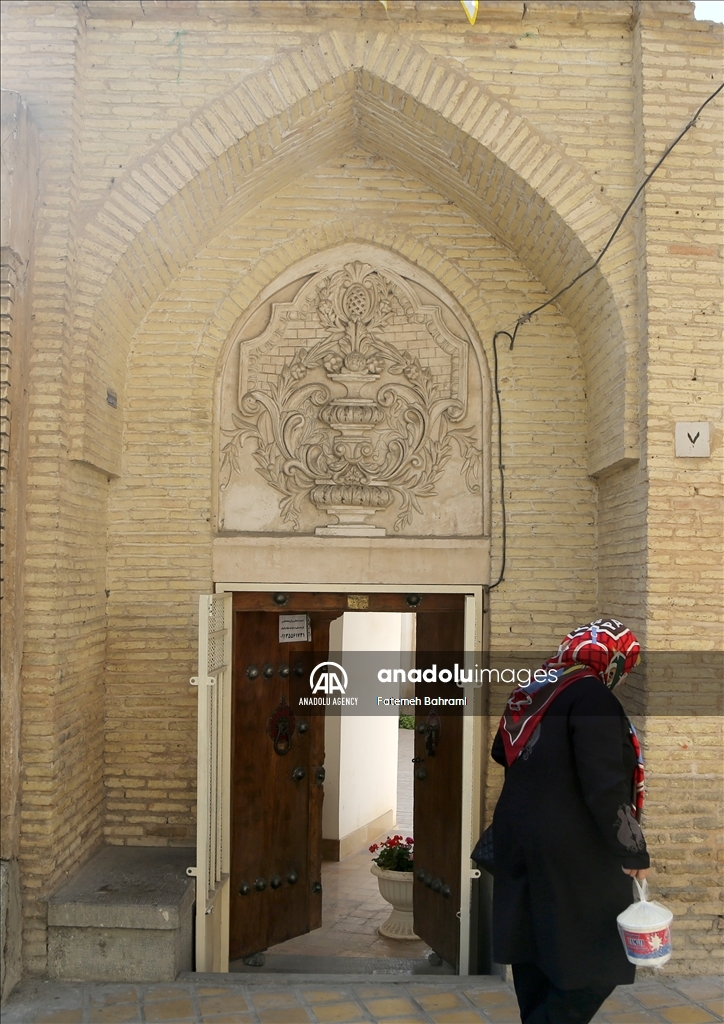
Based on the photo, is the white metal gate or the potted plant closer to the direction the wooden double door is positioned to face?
the white metal gate

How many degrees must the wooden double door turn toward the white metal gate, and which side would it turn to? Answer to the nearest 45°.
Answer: approximately 45° to its right

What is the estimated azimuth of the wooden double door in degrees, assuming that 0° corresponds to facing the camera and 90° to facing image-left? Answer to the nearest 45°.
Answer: approximately 0°

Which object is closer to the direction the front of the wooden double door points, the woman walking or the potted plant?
the woman walking

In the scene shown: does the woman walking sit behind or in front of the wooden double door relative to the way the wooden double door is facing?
in front

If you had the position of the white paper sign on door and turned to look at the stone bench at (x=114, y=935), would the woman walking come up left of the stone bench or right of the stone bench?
left

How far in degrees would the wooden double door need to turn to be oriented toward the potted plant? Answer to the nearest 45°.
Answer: approximately 135° to its left

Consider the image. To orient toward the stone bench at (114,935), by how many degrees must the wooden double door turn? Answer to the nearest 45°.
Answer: approximately 45° to its right
